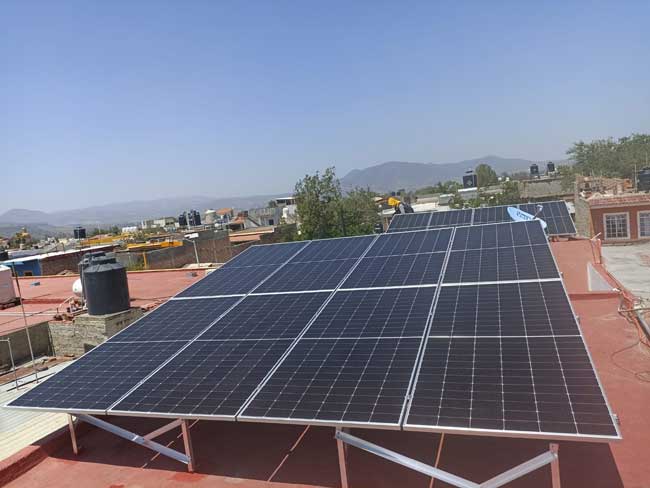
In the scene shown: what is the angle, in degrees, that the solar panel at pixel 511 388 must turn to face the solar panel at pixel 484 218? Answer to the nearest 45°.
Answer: approximately 180°

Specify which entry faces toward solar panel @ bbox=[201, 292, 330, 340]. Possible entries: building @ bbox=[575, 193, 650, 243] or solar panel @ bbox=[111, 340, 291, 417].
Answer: the building

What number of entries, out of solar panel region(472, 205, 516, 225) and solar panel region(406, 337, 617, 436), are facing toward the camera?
2

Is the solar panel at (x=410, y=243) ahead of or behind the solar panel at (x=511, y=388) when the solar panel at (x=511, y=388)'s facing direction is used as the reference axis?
behind

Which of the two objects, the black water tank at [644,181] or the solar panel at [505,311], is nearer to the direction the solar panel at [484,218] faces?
the solar panel

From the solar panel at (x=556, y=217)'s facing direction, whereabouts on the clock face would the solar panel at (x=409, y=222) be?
the solar panel at (x=409, y=222) is roughly at 3 o'clock from the solar panel at (x=556, y=217).

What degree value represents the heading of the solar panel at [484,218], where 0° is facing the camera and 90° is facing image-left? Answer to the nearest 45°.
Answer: approximately 0°
